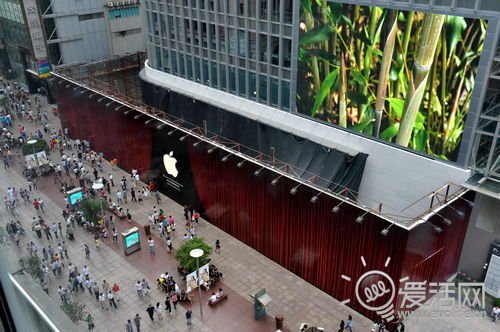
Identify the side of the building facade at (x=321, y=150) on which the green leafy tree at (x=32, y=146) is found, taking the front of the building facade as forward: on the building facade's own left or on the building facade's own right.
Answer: on the building facade's own right

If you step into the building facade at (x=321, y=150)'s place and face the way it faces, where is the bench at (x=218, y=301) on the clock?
The bench is roughly at 12 o'clock from the building facade.

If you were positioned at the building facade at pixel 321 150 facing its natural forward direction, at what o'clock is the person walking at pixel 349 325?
The person walking is roughly at 10 o'clock from the building facade.

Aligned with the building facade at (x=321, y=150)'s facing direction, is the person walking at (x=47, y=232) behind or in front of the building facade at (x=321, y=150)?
in front

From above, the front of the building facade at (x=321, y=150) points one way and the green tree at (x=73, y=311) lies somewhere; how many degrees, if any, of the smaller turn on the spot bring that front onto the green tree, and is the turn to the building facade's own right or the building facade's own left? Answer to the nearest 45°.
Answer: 0° — it already faces it

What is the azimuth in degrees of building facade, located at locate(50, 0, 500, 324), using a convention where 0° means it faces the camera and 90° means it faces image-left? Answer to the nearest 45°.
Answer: approximately 45°

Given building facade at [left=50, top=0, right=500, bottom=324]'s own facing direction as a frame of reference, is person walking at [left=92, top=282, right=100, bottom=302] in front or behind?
in front

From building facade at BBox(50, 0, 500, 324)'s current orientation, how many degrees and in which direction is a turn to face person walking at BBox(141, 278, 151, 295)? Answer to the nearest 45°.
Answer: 0° — it already faces them

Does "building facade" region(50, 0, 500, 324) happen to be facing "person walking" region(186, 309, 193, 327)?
yes
